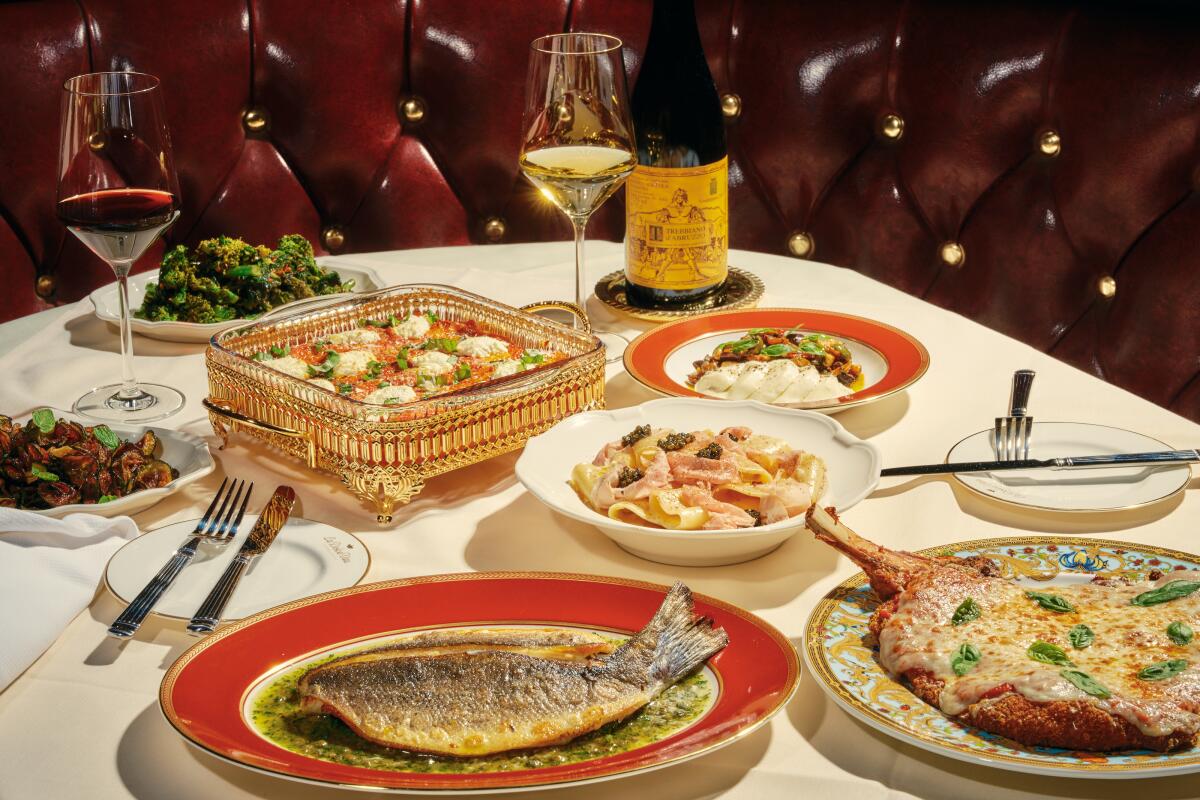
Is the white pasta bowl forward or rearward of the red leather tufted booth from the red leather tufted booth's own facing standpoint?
forward

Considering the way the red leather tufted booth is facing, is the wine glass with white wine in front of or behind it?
in front

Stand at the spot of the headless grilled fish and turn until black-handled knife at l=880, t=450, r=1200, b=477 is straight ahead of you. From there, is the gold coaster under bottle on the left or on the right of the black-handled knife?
left

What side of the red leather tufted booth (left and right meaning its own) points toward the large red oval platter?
front

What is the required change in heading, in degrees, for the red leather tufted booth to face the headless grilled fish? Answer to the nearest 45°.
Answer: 0° — it already faces it

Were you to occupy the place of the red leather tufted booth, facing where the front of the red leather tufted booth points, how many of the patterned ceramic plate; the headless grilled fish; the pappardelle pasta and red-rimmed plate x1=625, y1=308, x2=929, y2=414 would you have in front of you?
4

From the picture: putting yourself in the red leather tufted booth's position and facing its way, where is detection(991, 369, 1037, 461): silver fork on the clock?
The silver fork is roughly at 12 o'clock from the red leather tufted booth.

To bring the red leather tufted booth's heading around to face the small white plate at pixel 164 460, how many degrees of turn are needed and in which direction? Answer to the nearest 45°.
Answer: approximately 45° to its right

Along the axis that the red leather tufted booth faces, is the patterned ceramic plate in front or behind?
in front

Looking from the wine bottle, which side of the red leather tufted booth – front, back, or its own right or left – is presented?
front

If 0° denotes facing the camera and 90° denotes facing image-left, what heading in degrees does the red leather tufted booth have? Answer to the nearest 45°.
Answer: approximately 0°

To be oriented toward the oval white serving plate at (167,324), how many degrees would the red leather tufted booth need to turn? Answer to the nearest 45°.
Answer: approximately 45° to its right

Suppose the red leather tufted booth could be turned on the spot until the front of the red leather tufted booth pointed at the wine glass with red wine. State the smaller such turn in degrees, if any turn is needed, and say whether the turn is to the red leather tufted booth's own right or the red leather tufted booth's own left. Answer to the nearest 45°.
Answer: approximately 45° to the red leather tufted booth's own right
